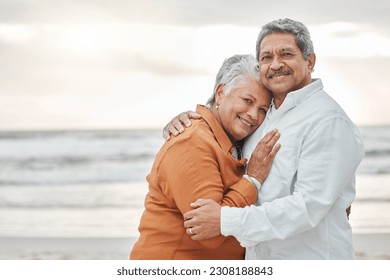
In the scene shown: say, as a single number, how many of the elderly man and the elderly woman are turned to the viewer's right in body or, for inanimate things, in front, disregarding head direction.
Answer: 1

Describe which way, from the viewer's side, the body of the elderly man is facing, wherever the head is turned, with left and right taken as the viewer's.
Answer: facing the viewer and to the left of the viewer

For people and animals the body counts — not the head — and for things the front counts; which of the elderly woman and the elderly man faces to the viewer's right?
the elderly woman

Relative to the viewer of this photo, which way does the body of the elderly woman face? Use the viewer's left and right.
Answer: facing to the right of the viewer
